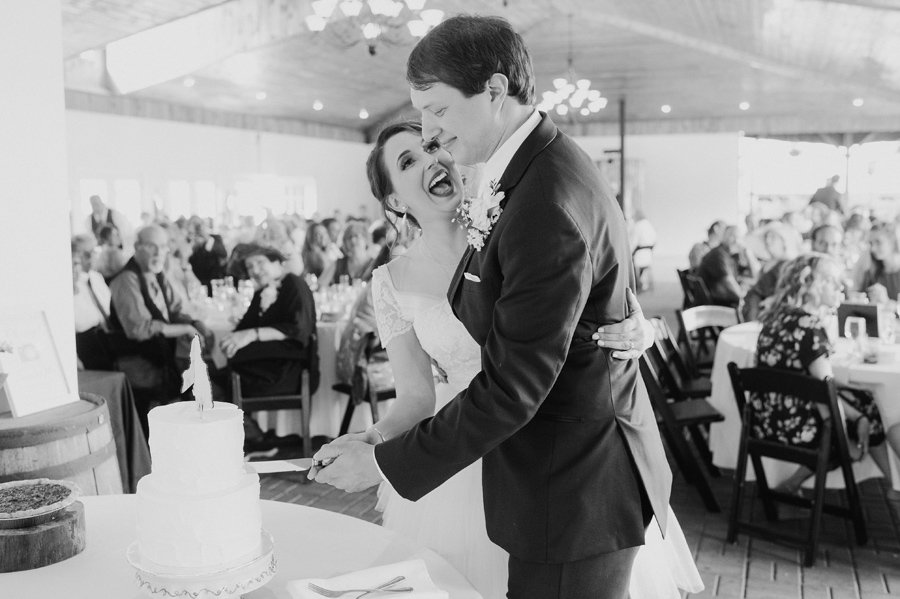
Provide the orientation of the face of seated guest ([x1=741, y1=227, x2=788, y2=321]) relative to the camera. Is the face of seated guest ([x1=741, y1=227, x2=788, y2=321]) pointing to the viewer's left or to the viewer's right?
to the viewer's left

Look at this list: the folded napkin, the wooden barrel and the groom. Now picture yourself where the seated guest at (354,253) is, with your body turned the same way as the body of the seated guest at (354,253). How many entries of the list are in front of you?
3

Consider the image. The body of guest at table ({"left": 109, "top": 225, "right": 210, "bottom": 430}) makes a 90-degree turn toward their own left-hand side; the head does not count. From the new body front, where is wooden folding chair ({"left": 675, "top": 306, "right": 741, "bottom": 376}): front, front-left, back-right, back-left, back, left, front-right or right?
front-right

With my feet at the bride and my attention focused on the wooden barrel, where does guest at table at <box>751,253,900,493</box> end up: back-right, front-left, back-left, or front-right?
back-right

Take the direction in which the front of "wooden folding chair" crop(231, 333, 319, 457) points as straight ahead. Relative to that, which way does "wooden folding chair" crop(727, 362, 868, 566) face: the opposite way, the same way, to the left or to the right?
the opposite way

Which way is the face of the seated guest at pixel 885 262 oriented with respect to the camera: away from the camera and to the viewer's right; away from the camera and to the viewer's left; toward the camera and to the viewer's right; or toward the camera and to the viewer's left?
toward the camera and to the viewer's left
